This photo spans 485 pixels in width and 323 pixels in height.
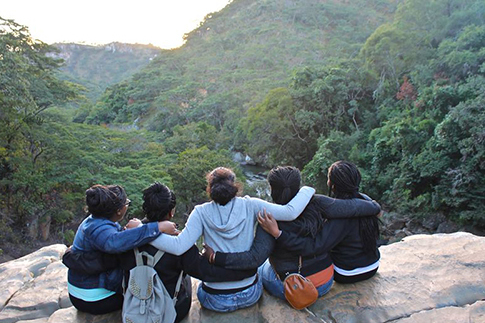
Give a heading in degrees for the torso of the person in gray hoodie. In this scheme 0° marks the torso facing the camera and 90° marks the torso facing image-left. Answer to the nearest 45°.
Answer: approximately 180°

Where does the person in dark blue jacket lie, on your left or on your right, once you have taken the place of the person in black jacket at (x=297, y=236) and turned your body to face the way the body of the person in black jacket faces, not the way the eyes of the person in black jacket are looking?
on your left

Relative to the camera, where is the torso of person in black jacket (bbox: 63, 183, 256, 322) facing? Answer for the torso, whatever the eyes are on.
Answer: away from the camera

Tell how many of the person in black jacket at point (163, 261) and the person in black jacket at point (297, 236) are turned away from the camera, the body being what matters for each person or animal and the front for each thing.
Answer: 2

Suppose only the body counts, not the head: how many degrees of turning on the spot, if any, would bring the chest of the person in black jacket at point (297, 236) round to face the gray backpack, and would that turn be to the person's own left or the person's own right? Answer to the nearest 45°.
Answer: approximately 135° to the person's own left

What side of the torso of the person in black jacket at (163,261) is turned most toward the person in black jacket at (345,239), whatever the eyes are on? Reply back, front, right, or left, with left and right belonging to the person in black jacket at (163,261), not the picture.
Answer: right

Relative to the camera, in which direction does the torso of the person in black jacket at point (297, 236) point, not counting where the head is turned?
away from the camera

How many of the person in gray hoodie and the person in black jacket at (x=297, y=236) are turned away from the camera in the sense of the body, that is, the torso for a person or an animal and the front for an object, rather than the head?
2

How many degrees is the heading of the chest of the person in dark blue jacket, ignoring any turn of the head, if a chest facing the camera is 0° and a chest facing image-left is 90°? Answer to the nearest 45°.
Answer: approximately 225°

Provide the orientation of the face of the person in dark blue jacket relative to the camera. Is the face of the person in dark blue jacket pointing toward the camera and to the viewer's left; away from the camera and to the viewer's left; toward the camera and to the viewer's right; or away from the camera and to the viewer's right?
away from the camera and to the viewer's right

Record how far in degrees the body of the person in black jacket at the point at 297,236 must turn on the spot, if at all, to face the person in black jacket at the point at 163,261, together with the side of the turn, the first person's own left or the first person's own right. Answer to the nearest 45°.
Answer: approximately 90° to the first person's own left
